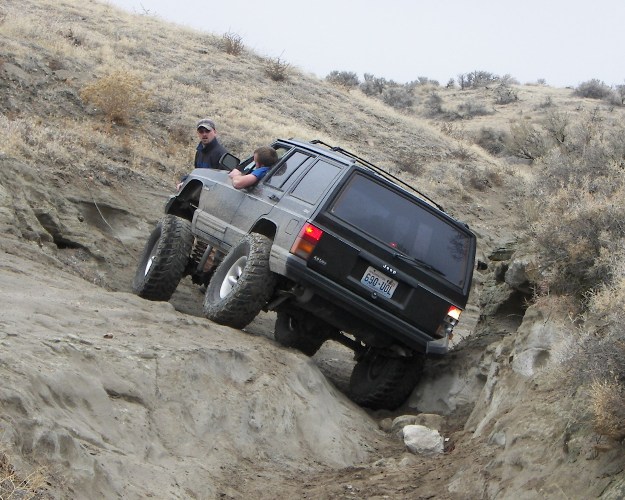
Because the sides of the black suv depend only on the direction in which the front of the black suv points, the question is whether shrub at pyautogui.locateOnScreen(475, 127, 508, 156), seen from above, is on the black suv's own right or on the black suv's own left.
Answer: on the black suv's own right

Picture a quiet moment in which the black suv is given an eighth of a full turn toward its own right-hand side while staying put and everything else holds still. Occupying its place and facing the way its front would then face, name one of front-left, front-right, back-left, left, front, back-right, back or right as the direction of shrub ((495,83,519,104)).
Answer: front

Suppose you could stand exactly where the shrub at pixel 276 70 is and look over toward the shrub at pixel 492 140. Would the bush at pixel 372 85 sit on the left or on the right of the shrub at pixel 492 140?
left

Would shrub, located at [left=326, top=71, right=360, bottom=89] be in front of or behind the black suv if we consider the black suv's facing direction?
in front

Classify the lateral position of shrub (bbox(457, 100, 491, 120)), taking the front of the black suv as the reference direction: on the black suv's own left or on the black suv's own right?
on the black suv's own right

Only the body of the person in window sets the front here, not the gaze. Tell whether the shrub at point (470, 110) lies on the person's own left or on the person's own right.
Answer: on the person's own right

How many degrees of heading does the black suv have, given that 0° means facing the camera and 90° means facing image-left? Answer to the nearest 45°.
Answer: approximately 135°

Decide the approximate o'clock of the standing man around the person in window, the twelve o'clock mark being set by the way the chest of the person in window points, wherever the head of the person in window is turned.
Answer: The standing man is roughly at 1 o'clock from the person in window.

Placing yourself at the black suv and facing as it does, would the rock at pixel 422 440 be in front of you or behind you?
behind

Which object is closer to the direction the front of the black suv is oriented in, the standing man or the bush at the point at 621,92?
the standing man

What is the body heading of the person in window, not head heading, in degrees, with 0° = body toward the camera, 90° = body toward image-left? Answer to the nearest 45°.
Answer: approximately 135°

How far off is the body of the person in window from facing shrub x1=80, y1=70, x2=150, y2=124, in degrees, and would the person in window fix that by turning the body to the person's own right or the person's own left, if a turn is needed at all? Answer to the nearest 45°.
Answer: approximately 45° to the person's own right
